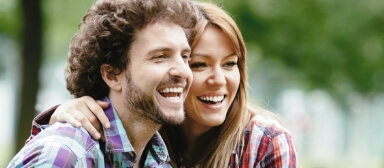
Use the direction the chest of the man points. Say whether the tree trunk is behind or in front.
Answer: behind

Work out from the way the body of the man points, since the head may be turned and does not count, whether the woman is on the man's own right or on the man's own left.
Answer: on the man's own left

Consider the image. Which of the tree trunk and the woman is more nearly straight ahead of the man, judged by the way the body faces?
the woman

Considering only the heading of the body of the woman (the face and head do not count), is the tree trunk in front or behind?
behind

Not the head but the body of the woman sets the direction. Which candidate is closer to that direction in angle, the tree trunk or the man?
the man

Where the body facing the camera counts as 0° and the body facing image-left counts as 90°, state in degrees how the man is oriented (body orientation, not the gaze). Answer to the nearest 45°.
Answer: approximately 315°

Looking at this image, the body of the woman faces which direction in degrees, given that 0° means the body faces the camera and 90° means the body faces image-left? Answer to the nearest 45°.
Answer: approximately 0°

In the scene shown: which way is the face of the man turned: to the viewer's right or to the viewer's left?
to the viewer's right
